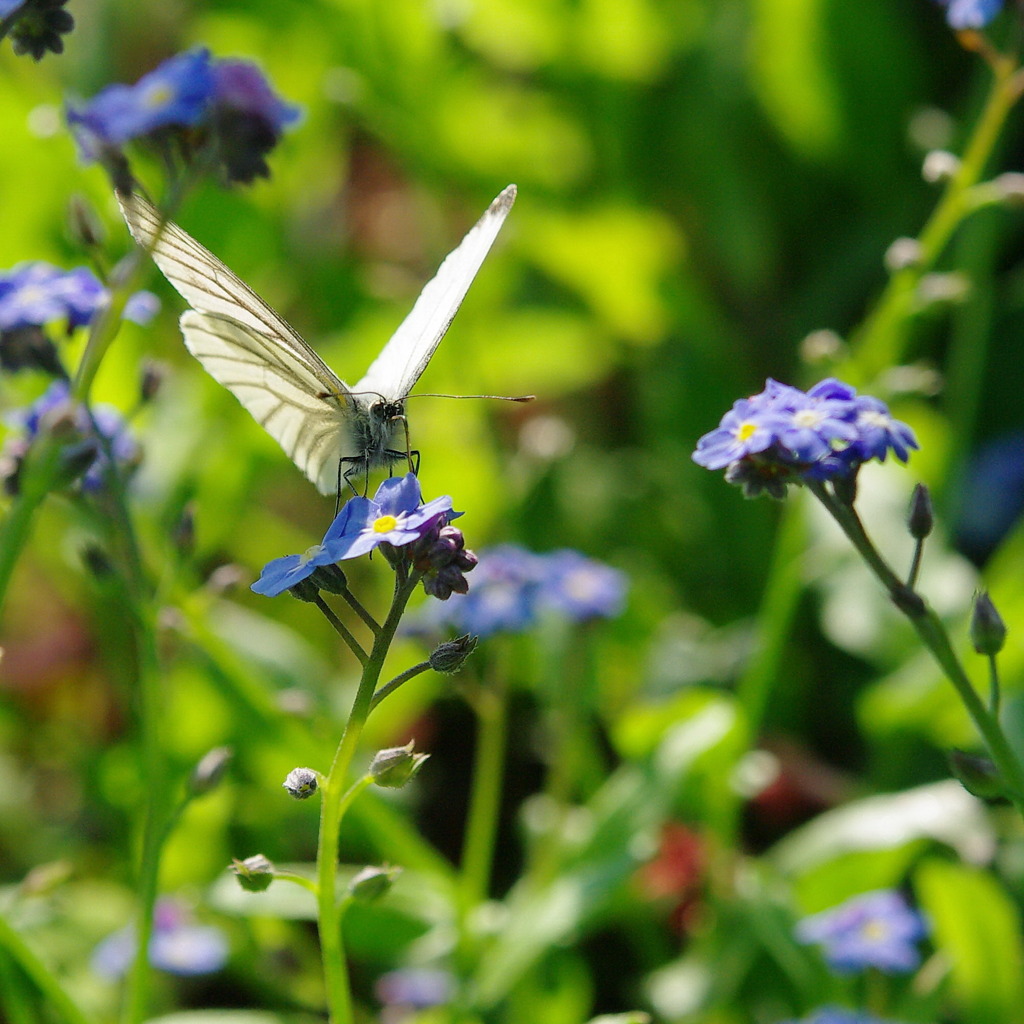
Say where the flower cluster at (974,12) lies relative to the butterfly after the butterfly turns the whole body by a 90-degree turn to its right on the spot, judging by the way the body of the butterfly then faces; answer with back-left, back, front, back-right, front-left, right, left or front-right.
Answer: back-left

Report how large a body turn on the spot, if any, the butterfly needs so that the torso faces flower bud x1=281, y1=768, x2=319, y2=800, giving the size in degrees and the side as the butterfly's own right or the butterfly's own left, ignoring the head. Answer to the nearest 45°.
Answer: approximately 45° to the butterfly's own right

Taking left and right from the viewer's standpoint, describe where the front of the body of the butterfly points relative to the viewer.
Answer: facing the viewer and to the right of the viewer
